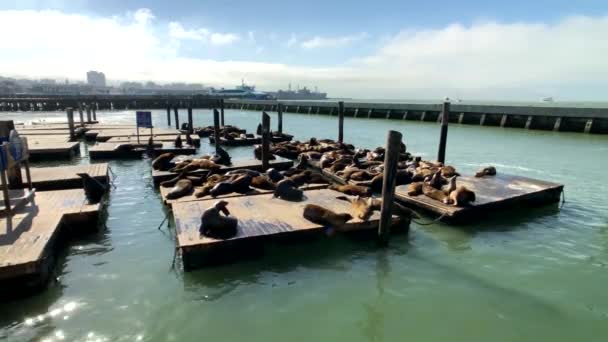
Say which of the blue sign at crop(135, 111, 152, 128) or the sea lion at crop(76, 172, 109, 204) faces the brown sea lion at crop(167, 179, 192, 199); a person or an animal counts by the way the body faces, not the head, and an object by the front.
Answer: the blue sign

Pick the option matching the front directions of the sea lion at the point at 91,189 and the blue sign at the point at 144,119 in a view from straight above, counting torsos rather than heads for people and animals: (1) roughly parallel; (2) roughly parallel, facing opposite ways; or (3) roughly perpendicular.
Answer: roughly perpendicular

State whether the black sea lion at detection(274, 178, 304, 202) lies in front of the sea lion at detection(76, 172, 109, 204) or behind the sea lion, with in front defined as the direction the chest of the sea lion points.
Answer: behind

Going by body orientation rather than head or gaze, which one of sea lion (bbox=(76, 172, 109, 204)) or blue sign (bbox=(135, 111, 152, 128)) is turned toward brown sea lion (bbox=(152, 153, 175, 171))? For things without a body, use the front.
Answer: the blue sign

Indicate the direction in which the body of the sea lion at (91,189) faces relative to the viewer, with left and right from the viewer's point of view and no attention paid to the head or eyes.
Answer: facing to the left of the viewer

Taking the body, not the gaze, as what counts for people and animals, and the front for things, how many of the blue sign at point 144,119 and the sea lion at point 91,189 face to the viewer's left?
1

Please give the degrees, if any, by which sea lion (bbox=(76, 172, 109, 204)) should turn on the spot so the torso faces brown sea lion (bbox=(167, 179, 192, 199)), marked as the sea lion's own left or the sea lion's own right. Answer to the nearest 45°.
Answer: approximately 180°

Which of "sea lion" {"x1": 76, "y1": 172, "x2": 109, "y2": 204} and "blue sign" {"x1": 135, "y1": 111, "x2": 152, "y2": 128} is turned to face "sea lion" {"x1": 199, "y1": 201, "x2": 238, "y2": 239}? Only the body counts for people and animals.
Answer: the blue sign
